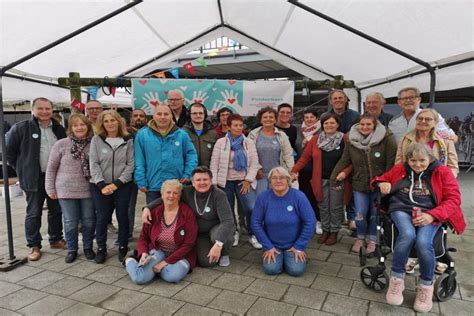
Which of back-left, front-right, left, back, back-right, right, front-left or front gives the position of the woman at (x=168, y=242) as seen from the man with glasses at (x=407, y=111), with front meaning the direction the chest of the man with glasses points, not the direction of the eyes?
front-right

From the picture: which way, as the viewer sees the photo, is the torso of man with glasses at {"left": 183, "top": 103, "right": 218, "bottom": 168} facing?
toward the camera

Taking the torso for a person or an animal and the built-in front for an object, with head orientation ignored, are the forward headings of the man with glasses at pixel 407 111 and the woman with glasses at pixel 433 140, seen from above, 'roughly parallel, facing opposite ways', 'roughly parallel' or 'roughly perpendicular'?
roughly parallel

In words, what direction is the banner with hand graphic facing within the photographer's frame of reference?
facing the viewer

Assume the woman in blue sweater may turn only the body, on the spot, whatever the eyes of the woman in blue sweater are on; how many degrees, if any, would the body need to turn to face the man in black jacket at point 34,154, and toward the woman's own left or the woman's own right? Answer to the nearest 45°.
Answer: approximately 90° to the woman's own right

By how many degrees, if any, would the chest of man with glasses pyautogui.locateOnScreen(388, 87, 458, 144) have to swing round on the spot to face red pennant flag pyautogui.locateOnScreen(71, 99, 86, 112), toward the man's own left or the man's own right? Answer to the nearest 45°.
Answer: approximately 90° to the man's own right

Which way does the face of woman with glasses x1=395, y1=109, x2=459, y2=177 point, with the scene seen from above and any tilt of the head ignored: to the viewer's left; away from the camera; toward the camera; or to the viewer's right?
toward the camera

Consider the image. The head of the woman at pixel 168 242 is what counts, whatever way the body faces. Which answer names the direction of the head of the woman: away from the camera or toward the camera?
toward the camera

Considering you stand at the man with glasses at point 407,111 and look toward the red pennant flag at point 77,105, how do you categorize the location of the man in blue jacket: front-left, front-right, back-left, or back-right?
front-left

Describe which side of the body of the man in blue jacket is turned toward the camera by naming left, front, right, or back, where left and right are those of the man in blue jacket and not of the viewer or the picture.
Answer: front

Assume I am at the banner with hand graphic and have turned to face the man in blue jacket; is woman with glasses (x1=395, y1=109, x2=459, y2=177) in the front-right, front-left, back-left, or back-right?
front-left

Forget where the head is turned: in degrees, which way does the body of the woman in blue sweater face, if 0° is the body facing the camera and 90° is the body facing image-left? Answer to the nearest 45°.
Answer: approximately 0°

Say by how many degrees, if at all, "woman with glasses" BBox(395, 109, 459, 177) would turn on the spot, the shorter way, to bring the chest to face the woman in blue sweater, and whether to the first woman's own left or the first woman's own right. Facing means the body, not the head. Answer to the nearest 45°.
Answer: approximately 90° to the first woman's own right

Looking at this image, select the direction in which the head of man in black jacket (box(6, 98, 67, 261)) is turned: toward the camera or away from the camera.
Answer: toward the camera

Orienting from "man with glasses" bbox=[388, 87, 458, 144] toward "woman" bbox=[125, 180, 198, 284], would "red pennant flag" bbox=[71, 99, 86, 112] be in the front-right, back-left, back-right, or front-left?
front-right

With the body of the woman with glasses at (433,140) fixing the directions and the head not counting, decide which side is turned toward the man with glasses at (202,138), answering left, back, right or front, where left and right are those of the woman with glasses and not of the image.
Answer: right

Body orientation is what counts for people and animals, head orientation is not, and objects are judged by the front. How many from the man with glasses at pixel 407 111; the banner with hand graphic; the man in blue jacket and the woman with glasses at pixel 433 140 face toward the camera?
4

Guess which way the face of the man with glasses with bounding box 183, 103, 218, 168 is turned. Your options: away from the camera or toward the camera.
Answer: toward the camera
